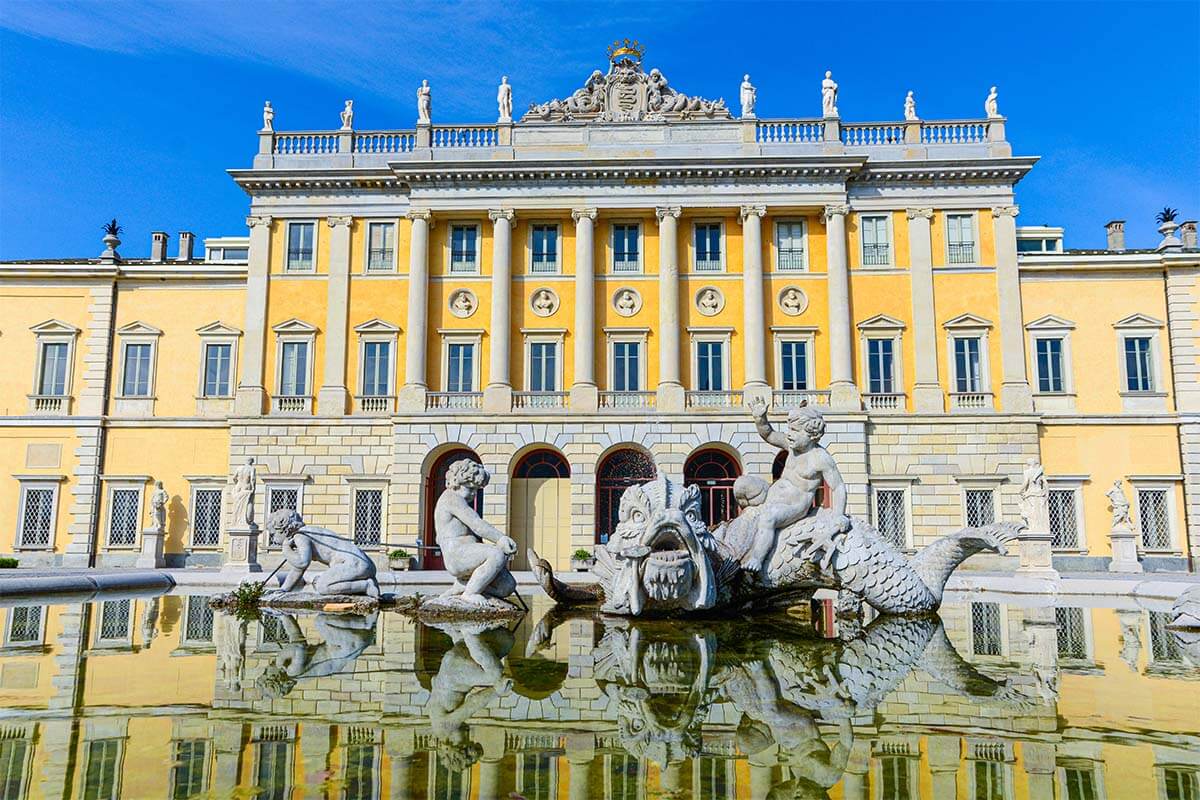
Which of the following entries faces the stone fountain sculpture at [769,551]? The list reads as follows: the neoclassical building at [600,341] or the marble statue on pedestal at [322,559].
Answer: the neoclassical building

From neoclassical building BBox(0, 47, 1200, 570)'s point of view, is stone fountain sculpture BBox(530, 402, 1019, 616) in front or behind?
in front

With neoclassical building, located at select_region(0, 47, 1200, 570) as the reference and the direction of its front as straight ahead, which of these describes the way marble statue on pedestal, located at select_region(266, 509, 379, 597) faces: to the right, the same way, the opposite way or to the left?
to the right

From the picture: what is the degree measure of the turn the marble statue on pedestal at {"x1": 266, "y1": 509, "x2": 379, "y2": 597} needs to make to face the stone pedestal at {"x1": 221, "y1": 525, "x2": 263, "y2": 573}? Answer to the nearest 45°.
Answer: approximately 90° to its right

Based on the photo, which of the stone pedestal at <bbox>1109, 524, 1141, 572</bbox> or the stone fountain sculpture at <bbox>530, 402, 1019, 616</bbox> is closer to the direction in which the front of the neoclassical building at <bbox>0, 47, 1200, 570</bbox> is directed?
the stone fountain sculpture

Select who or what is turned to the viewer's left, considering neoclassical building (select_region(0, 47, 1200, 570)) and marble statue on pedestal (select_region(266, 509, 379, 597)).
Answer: the marble statue on pedestal

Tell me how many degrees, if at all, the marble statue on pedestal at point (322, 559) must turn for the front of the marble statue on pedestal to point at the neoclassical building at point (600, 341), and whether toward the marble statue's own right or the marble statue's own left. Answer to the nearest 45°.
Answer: approximately 135° to the marble statue's own right

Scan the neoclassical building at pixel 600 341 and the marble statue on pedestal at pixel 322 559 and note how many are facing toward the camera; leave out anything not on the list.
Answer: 1

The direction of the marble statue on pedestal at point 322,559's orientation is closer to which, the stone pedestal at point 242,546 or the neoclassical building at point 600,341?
the stone pedestal

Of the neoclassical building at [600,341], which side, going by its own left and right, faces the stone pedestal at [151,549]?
right

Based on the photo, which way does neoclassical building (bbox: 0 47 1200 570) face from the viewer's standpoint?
toward the camera

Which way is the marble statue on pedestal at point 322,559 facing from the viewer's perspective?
to the viewer's left
